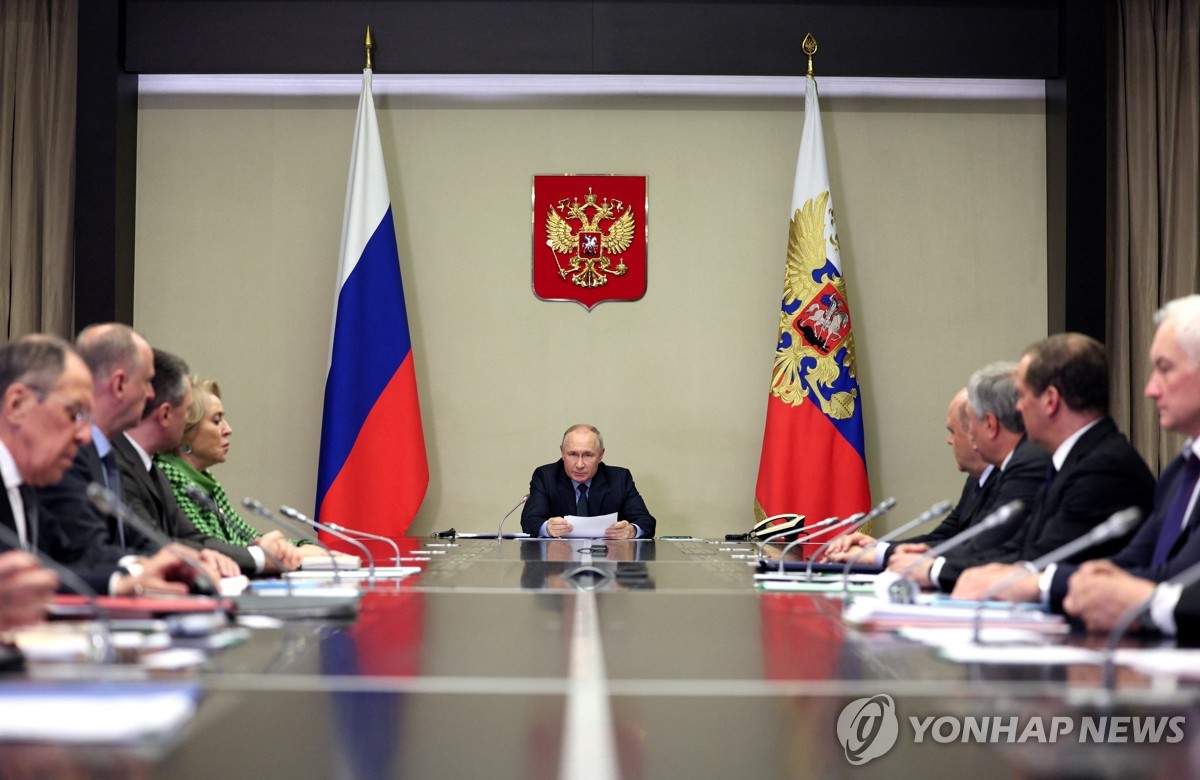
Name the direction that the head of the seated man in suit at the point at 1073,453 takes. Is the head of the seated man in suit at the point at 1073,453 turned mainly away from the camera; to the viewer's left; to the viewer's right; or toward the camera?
to the viewer's left

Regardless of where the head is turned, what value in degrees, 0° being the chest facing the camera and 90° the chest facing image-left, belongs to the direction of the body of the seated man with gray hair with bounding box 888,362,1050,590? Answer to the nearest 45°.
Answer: approximately 90°

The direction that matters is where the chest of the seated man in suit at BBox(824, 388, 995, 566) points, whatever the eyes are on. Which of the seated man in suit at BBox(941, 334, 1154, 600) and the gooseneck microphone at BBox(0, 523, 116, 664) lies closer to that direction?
the gooseneck microphone

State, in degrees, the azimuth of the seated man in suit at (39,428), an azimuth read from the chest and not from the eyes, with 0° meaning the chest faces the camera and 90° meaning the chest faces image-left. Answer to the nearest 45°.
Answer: approximately 270°

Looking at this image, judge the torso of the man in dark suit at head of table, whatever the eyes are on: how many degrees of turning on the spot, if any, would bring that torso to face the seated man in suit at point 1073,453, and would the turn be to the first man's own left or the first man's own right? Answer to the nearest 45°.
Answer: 0° — they already face them

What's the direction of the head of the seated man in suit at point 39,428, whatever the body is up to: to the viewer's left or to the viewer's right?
to the viewer's right

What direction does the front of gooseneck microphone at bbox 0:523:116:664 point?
to the viewer's left

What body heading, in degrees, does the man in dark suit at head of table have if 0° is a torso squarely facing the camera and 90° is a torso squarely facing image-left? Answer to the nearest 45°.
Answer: approximately 0°

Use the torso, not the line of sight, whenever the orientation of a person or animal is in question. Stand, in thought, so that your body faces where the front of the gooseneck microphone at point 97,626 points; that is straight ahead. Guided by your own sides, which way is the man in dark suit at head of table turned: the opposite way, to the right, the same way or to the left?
to the left

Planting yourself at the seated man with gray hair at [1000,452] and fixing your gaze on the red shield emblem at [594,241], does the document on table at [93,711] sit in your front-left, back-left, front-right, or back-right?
back-left

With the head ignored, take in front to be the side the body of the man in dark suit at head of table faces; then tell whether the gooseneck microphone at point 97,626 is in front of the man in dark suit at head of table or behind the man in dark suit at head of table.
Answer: in front

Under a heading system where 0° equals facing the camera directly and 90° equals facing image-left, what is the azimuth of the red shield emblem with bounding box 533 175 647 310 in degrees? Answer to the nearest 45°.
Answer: approximately 0°

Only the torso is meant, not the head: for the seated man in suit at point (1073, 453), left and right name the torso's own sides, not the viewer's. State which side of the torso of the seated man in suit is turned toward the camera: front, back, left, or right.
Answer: left

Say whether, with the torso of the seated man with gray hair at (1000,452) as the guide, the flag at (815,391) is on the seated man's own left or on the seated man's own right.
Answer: on the seated man's own right
